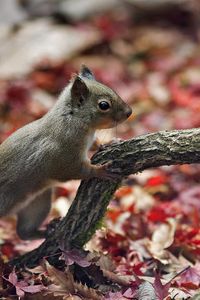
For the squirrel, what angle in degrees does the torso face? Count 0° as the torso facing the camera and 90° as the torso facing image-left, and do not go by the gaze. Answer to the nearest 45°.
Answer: approximately 270°

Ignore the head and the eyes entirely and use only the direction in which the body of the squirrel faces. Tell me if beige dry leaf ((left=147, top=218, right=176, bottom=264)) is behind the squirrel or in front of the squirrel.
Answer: in front

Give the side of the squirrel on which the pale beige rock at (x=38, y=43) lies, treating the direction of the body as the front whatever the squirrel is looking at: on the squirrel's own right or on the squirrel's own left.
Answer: on the squirrel's own left

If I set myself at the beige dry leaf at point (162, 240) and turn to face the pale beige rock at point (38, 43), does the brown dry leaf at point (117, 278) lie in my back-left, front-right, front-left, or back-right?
back-left
